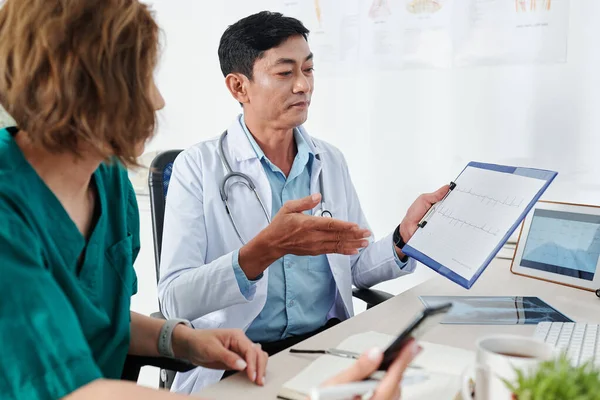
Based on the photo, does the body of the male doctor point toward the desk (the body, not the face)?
yes

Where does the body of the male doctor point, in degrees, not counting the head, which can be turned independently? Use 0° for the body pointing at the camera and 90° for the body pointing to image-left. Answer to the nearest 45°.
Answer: approximately 315°

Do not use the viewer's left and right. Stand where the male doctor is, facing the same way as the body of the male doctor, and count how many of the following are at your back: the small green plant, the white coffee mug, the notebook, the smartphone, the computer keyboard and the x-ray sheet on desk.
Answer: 0

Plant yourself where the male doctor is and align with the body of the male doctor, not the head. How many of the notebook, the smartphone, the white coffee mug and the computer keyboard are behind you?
0

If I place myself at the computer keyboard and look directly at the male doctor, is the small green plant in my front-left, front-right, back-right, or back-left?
back-left

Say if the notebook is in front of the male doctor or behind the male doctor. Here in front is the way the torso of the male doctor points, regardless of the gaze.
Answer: in front

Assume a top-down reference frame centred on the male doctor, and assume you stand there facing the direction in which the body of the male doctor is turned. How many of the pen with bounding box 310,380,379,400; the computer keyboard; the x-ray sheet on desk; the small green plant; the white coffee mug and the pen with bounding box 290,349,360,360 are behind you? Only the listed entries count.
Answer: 0

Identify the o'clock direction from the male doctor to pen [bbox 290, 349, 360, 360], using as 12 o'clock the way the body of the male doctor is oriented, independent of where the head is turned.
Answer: The pen is roughly at 1 o'clock from the male doctor.

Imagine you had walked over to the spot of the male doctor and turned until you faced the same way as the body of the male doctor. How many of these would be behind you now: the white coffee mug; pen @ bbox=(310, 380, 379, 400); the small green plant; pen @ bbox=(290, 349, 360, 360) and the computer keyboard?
0

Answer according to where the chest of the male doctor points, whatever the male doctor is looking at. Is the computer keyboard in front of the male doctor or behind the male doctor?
in front

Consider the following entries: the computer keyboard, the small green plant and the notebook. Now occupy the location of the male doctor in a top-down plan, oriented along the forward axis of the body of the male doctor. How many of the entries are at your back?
0
